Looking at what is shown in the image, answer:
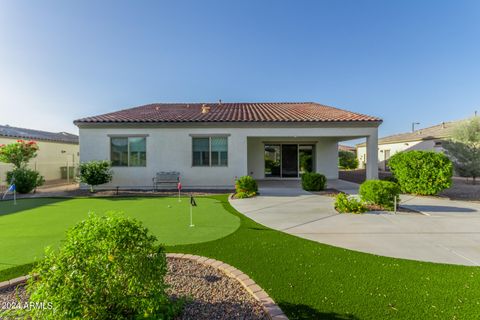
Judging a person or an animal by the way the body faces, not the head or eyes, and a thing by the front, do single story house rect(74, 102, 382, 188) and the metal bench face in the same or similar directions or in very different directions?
very different directions

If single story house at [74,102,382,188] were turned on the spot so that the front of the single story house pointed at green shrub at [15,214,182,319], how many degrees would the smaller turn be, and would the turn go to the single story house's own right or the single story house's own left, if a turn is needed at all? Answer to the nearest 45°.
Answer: approximately 180°

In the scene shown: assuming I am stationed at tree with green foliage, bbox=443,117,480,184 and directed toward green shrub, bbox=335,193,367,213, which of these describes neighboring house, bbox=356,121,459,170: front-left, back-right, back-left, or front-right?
back-right

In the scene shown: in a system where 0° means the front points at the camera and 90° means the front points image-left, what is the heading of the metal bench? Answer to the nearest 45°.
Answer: approximately 0°

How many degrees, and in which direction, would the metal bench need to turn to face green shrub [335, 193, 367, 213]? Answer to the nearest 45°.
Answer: approximately 45° to its left

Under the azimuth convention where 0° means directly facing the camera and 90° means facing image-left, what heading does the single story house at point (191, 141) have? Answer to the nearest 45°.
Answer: approximately 180°

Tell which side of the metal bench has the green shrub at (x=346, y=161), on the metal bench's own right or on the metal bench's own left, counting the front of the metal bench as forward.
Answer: on the metal bench's own left

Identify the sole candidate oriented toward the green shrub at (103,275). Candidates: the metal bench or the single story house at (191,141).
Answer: the metal bench

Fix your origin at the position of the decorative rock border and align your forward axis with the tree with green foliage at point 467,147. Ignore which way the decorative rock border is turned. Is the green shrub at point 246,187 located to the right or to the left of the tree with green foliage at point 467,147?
left

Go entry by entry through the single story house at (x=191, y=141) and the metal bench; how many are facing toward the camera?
1
